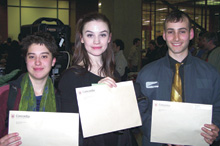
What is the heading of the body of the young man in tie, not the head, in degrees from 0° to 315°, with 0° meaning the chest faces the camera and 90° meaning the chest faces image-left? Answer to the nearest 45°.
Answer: approximately 0°
